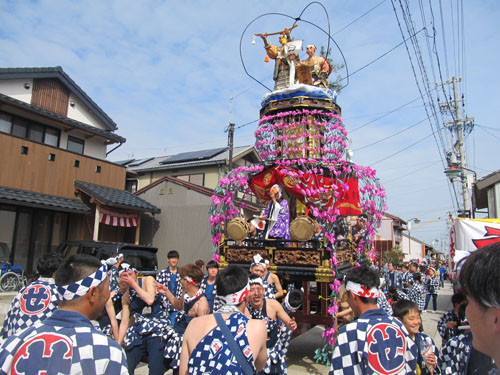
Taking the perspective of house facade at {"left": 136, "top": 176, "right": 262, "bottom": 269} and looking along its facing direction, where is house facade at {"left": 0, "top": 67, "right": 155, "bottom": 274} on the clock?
house facade at {"left": 0, "top": 67, "right": 155, "bottom": 274} is roughly at 2 o'clock from house facade at {"left": 136, "top": 176, "right": 262, "bottom": 269}.

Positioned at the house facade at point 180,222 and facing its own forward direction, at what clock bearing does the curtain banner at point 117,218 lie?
The curtain banner is roughly at 2 o'clock from the house facade.

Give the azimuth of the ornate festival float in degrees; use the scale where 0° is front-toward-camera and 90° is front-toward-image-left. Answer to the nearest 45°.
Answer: approximately 45°

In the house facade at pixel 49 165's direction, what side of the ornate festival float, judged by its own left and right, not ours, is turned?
right

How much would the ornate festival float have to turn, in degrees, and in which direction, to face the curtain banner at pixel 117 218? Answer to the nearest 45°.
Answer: approximately 90° to its right

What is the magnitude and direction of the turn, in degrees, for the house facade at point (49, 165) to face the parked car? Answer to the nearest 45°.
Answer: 0° — it already faces it

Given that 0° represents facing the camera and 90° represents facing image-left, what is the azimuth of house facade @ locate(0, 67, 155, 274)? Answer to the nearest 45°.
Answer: approximately 315°

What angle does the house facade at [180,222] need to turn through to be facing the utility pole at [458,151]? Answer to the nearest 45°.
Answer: approximately 90° to its left

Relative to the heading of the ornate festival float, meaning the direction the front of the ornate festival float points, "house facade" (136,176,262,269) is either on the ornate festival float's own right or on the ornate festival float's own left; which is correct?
on the ornate festival float's own right

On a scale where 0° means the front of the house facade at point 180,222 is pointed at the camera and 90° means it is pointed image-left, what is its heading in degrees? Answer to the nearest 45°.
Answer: approximately 0°

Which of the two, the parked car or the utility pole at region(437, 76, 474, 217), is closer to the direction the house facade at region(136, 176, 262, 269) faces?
the parked car

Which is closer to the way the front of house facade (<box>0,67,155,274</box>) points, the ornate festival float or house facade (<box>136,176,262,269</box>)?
the ornate festival float
